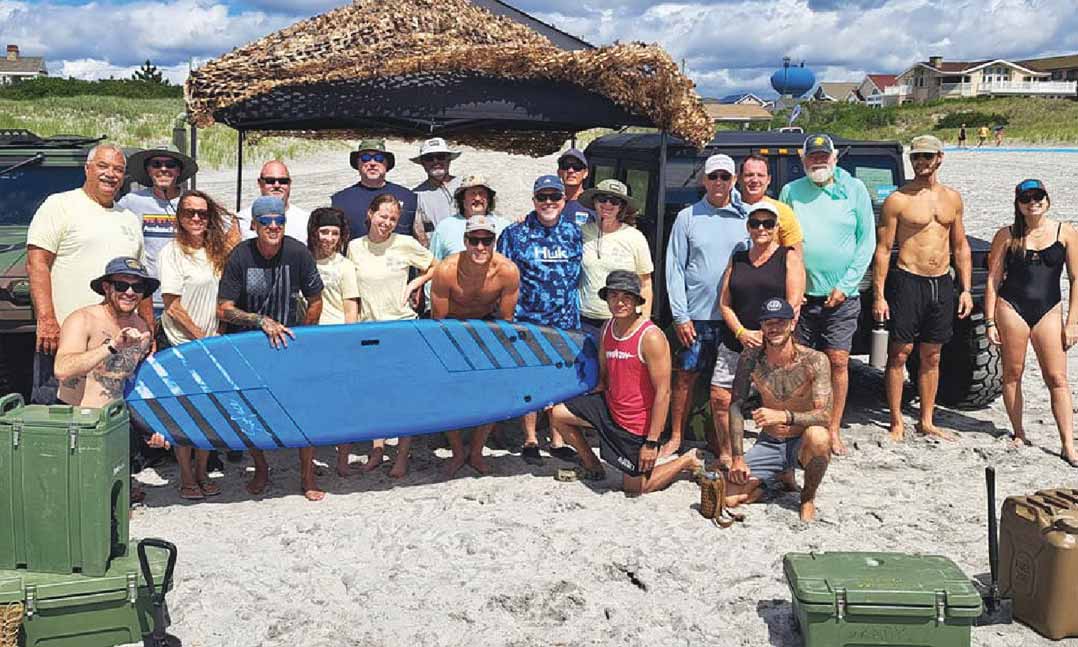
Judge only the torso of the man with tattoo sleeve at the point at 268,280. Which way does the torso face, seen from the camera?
toward the camera

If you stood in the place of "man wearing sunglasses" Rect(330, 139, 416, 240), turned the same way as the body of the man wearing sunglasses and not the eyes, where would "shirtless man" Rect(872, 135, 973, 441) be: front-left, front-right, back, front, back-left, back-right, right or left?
left

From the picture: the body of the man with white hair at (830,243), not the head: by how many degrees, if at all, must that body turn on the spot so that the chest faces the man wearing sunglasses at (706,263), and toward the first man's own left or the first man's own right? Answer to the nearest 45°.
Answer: approximately 45° to the first man's own right

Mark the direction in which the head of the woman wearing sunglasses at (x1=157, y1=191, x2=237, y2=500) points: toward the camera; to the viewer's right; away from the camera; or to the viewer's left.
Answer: toward the camera

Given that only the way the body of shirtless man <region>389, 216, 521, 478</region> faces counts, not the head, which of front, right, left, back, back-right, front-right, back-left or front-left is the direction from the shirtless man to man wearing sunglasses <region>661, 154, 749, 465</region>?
left

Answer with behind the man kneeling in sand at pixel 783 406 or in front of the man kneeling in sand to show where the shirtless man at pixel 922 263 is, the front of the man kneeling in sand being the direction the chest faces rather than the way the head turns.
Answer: behind

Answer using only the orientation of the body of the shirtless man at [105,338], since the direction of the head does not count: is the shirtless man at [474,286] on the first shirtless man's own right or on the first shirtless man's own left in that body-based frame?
on the first shirtless man's own left

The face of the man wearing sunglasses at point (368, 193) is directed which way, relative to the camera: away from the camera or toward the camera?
toward the camera

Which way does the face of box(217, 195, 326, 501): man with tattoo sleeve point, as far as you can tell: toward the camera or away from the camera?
toward the camera

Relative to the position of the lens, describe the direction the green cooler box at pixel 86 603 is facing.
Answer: facing the viewer

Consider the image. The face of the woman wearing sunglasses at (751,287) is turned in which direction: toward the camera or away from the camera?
toward the camera

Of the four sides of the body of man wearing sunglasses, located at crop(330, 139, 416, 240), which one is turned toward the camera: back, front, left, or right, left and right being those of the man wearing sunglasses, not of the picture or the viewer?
front

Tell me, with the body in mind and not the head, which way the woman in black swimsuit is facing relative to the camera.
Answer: toward the camera

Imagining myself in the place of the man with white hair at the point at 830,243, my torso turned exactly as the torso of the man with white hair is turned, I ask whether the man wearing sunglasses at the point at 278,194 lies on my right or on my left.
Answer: on my right

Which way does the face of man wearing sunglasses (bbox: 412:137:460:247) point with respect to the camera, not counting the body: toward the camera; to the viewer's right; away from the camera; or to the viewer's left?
toward the camera
